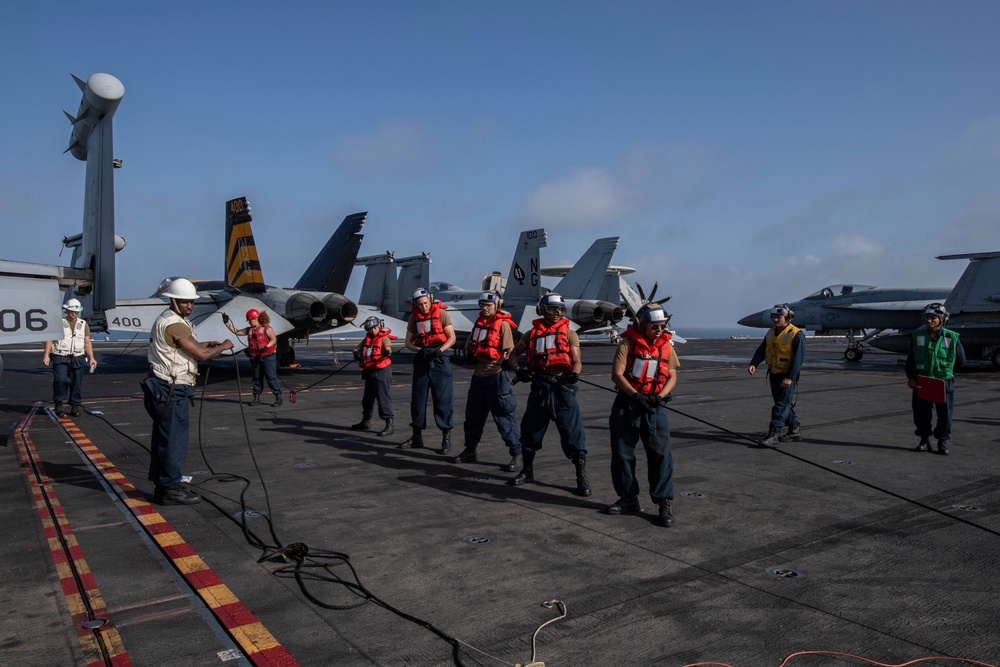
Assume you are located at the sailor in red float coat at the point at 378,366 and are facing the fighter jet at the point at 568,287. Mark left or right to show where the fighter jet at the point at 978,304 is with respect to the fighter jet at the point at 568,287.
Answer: right

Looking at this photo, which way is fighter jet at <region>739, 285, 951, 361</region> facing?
to the viewer's left

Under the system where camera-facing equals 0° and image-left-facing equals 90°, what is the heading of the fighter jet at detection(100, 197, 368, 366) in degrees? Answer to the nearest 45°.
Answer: approximately 135°

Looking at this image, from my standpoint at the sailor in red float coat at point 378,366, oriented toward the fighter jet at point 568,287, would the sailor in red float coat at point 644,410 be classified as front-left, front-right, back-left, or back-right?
back-right

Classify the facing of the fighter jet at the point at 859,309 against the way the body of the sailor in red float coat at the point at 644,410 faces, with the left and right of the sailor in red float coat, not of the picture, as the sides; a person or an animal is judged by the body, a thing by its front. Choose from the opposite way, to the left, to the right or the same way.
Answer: to the right
